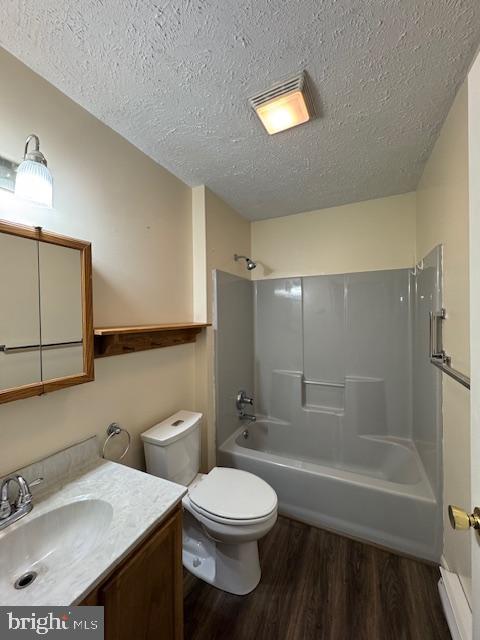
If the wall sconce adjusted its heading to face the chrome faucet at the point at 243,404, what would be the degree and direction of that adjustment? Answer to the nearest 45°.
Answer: approximately 90° to its left

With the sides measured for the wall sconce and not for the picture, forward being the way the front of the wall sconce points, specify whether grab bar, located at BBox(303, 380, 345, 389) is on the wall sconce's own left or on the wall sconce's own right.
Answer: on the wall sconce's own left

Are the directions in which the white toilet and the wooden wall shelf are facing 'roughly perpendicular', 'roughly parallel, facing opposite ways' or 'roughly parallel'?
roughly parallel

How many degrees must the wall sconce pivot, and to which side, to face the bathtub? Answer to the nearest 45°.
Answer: approximately 45° to its left

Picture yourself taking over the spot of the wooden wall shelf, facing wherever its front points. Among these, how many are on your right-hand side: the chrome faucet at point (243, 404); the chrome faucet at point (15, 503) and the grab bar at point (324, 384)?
1

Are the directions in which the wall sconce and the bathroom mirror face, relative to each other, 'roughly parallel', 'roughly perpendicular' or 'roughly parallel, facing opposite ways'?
roughly parallel

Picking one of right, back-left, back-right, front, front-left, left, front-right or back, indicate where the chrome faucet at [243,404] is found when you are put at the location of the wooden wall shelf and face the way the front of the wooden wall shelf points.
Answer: left

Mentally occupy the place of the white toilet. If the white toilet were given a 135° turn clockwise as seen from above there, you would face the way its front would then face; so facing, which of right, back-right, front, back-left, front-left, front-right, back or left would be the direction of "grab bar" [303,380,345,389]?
back-right

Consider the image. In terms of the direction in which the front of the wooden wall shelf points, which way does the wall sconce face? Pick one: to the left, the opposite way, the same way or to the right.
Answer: the same way

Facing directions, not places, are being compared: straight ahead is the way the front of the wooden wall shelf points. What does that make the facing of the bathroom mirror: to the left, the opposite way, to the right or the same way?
the same way

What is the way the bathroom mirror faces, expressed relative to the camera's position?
facing the viewer and to the right of the viewer

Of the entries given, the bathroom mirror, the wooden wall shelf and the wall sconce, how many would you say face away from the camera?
0

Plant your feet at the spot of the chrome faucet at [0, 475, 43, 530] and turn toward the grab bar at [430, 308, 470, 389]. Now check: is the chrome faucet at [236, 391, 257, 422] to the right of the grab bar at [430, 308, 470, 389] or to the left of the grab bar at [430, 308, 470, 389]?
left
